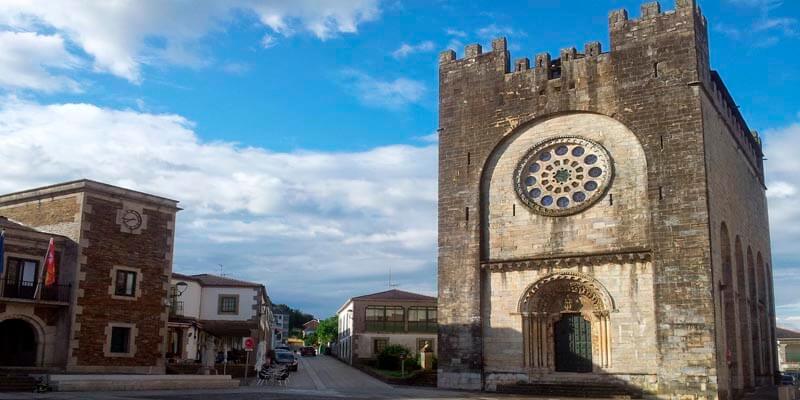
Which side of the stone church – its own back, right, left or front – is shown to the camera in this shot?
front

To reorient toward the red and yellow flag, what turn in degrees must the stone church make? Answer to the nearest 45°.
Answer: approximately 90° to its right

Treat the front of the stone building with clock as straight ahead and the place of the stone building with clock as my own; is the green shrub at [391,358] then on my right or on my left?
on my left

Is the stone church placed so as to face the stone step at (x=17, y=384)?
no

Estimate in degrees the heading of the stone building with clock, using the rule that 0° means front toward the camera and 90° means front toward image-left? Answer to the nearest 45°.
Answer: approximately 315°

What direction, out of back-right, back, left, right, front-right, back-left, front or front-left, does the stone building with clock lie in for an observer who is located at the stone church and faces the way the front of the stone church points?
right

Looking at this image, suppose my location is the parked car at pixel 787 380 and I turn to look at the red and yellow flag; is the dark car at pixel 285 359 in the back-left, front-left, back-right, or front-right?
front-right

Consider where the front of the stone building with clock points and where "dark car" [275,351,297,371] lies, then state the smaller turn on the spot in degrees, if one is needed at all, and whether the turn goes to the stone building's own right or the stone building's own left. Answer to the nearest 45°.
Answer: approximately 90° to the stone building's own left

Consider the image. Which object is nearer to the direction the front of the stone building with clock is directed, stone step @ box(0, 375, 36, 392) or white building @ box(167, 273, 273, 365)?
the stone step

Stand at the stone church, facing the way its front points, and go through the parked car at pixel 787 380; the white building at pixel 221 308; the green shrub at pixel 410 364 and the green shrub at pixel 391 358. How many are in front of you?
0

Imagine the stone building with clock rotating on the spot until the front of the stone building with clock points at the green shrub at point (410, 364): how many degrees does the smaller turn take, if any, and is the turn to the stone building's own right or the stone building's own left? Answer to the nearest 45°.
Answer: approximately 90° to the stone building's own left

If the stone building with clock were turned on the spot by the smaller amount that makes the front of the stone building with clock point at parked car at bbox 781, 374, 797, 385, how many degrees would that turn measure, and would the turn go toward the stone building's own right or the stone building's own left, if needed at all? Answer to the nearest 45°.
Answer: approximately 45° to the stone building's own left

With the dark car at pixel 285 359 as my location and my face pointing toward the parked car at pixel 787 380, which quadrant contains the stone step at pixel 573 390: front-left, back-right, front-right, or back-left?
front-right

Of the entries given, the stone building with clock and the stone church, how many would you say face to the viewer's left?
0

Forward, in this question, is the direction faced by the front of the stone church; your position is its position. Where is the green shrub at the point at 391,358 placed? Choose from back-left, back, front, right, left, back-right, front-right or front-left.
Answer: back-right

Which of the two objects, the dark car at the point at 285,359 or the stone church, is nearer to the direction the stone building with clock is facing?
the stone church

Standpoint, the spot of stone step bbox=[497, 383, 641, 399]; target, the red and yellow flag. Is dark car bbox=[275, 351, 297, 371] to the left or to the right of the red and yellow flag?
right

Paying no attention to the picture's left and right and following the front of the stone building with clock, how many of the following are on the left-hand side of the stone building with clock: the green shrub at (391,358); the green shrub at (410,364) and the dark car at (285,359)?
3

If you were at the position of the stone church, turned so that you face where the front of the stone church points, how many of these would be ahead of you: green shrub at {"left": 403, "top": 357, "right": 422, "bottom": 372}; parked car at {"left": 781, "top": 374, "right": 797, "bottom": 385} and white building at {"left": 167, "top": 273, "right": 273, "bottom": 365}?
0
